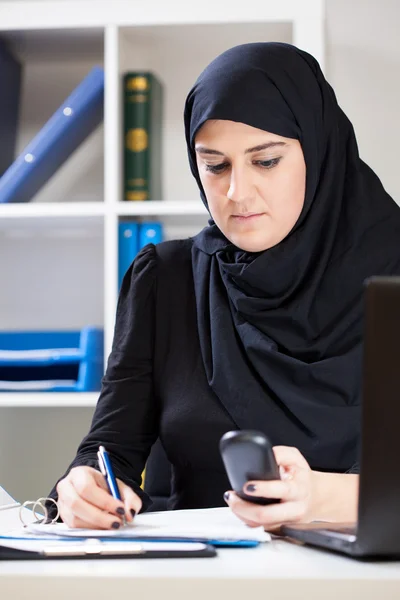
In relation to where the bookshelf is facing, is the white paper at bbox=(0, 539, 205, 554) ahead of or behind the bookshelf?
ahead

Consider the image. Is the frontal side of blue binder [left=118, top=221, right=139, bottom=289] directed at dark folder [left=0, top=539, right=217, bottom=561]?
yes

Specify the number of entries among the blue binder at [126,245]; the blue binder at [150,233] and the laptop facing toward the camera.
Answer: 2

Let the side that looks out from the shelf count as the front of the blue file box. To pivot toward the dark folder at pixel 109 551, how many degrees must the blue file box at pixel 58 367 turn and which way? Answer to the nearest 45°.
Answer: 0° — it already faces it

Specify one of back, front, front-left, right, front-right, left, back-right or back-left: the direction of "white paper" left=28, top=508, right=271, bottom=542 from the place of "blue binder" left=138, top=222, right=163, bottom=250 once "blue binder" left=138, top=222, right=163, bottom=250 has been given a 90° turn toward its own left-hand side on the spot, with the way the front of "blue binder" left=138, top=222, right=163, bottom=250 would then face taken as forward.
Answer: right

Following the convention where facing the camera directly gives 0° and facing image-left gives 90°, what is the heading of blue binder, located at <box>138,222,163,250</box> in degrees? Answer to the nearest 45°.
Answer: approximately 0°

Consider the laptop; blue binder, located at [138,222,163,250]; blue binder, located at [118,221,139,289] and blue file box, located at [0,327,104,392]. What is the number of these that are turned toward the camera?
3

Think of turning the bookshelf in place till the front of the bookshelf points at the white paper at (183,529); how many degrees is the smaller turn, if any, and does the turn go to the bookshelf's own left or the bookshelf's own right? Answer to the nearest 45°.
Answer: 0° — it already faces it

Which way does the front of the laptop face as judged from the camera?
facing away from the viewer and to the left of the viewer

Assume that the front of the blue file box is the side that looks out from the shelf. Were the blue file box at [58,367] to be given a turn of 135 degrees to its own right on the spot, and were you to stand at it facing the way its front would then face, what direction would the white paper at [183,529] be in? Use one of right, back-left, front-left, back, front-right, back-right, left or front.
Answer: back-left

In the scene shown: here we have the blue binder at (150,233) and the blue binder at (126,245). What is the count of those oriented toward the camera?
2

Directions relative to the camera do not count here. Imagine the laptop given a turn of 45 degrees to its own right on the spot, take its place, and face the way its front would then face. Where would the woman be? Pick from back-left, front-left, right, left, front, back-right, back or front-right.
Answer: front
